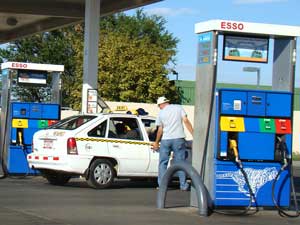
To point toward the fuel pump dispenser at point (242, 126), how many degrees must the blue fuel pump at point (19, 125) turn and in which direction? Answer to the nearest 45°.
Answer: approximately 45° to its left

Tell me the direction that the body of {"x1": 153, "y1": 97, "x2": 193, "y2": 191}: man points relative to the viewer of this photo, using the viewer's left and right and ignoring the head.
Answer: facing away from the viewer and to the left of the viewer

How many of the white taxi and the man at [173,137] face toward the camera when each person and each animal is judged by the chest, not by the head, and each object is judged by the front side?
0

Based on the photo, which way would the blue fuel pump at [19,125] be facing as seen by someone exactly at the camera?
facing the viewer

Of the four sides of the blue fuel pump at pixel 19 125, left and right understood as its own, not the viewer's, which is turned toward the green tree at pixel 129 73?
back

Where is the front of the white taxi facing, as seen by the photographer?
facing away from the viewer and to the right of the viewer

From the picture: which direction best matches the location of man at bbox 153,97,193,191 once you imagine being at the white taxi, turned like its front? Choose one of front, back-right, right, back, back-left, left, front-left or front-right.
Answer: right

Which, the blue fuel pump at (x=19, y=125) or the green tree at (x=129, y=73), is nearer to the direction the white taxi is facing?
the green tree

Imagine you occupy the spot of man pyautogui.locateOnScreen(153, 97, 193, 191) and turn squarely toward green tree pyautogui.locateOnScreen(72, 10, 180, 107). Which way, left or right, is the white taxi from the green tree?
left

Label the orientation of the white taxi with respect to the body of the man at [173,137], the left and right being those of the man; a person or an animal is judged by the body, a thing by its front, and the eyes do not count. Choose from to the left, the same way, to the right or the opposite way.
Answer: to the right

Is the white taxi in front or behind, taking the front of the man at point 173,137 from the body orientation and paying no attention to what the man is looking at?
in front

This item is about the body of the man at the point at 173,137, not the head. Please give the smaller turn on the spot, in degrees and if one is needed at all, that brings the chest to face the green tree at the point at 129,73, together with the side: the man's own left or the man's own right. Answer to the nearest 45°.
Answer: approximately 45° to the man's own right

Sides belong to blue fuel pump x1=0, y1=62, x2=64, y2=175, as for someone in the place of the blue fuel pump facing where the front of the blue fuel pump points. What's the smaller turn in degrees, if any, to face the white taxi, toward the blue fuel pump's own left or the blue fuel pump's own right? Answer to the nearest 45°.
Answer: approximately 45° to the blue fuel pump's own left

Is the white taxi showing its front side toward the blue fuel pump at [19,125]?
no

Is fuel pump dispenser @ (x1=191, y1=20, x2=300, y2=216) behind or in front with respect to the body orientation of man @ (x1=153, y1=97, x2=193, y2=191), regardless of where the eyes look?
behind
